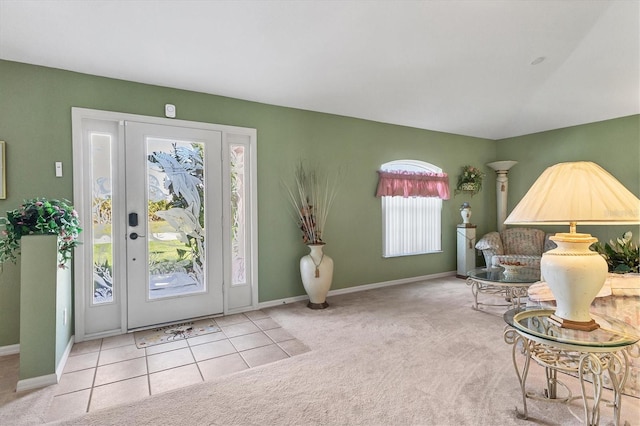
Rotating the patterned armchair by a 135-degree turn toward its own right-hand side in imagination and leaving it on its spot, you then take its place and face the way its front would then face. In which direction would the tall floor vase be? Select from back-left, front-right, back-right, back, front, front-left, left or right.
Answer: left

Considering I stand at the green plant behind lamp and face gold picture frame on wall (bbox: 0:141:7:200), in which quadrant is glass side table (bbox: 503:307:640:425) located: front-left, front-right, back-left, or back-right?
front-left

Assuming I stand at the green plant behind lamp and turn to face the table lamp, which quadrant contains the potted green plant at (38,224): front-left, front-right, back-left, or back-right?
front-right

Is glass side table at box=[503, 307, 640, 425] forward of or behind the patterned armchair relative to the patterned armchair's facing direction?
forward

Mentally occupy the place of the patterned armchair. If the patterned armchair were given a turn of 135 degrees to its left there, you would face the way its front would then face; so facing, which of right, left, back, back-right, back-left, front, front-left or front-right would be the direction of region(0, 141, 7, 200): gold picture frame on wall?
back

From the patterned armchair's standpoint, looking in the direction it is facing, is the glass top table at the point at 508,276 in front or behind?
in front

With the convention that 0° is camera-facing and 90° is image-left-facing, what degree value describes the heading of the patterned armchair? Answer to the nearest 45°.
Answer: approximately 0°

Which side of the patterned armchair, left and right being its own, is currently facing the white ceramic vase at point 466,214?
right

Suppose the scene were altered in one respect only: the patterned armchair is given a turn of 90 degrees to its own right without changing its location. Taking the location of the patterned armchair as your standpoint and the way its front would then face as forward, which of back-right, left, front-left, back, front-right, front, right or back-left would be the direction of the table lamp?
left
